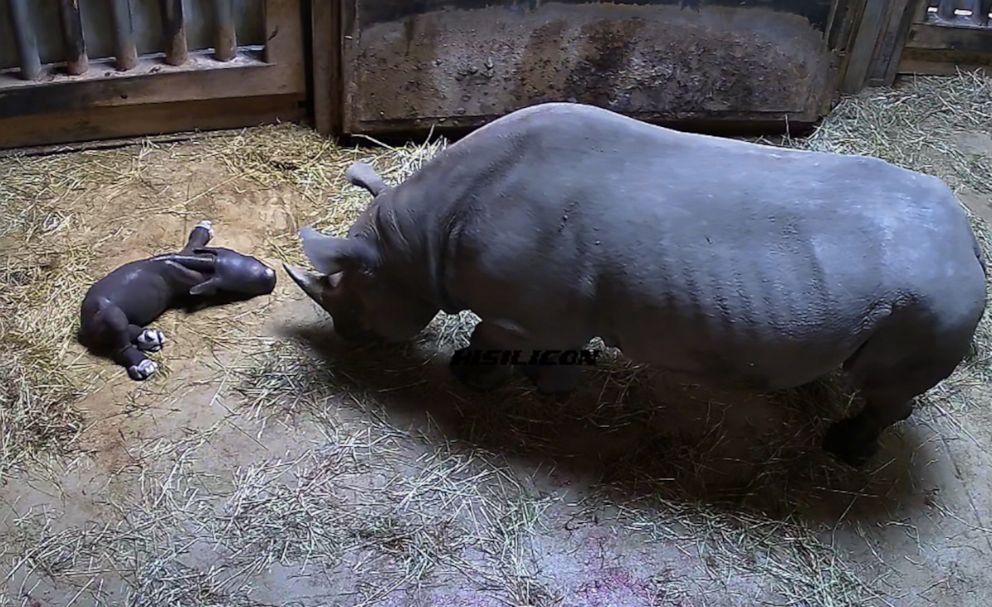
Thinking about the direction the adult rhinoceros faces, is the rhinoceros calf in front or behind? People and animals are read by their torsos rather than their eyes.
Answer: in front

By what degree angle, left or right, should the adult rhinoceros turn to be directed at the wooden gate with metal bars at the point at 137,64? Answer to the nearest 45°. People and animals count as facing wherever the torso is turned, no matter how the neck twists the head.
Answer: approximately 45° to its right

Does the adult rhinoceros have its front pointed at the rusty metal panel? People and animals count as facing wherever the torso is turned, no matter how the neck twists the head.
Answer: no

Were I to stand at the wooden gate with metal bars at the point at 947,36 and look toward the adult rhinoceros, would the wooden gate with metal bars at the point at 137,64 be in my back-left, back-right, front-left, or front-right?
front-right

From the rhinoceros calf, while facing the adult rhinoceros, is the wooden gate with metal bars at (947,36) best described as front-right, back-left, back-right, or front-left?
front-left

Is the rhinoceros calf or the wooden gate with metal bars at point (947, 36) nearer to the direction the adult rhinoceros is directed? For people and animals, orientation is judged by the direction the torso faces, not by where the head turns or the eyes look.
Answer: the rhinoceros calf

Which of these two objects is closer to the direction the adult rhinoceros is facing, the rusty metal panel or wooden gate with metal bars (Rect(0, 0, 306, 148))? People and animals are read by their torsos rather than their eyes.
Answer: the wooden gate with metal bars

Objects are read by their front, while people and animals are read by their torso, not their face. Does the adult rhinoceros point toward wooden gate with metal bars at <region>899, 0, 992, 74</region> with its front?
no

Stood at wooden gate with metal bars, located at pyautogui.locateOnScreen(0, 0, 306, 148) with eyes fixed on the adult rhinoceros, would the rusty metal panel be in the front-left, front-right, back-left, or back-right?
front-left

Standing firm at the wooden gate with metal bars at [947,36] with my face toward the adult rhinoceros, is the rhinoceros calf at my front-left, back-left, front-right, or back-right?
front-right

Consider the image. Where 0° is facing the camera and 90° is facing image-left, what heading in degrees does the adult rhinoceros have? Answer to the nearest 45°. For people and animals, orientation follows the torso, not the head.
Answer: approximately 90°
